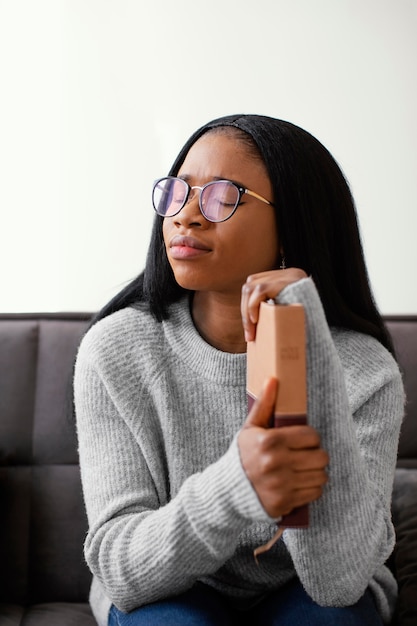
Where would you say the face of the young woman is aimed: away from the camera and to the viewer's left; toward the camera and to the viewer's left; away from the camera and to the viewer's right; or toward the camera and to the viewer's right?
toward the camera and to the viewer's left

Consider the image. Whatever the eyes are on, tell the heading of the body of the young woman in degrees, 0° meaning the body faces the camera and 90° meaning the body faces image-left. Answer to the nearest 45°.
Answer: approximately 0°
